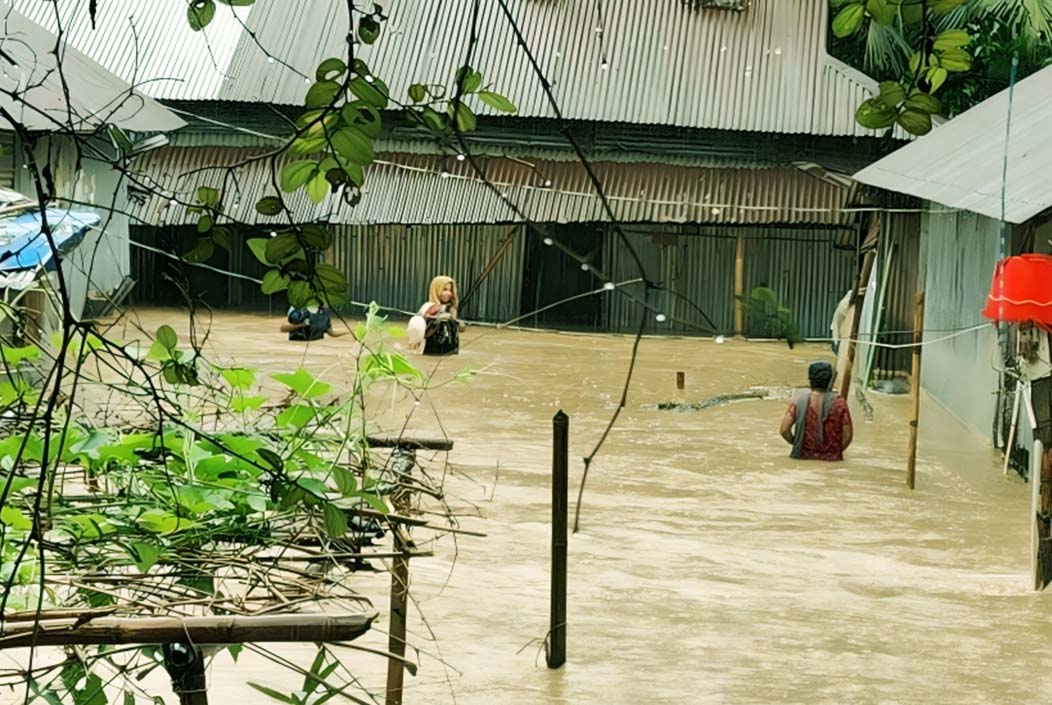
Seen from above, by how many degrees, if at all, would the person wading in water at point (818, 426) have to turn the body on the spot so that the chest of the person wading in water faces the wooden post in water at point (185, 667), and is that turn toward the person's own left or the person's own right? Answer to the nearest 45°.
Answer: approximately 180°

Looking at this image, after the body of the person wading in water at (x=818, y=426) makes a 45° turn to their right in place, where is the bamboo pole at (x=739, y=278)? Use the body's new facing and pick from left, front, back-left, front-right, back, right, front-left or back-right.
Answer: front-left

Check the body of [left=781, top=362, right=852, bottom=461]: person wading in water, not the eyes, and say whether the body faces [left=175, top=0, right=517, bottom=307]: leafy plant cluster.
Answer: no

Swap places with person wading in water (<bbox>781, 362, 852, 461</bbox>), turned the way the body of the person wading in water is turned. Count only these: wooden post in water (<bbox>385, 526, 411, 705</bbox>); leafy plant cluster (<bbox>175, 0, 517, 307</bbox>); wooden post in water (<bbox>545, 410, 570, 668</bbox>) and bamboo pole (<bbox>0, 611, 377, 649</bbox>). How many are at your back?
4

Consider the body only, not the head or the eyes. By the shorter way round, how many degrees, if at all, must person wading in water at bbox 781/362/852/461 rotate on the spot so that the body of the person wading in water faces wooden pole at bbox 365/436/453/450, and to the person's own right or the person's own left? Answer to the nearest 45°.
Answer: approximately 180°

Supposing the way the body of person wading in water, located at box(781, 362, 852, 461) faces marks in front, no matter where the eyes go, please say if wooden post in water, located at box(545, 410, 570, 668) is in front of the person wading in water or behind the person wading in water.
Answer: behind

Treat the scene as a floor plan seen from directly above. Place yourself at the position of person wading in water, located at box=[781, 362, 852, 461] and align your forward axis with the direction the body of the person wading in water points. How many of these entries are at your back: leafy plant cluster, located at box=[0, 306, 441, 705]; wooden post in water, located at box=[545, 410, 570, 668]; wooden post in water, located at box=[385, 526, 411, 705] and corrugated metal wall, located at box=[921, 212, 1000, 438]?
3

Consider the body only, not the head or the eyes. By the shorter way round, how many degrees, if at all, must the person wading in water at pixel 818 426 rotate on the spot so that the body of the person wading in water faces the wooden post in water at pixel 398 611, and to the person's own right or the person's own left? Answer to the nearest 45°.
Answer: approximately 180°

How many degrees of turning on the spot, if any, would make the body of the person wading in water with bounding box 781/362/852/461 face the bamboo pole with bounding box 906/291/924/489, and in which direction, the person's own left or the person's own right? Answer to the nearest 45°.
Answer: approximately 135° to the person's own right

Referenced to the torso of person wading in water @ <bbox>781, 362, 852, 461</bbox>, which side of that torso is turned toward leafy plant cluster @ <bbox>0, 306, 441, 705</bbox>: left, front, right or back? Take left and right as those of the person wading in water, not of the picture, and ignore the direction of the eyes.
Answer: back

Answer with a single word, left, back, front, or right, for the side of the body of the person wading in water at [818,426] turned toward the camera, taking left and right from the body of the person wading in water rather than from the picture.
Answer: back

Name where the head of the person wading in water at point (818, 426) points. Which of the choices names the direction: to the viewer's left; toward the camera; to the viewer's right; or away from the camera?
away from the camera
